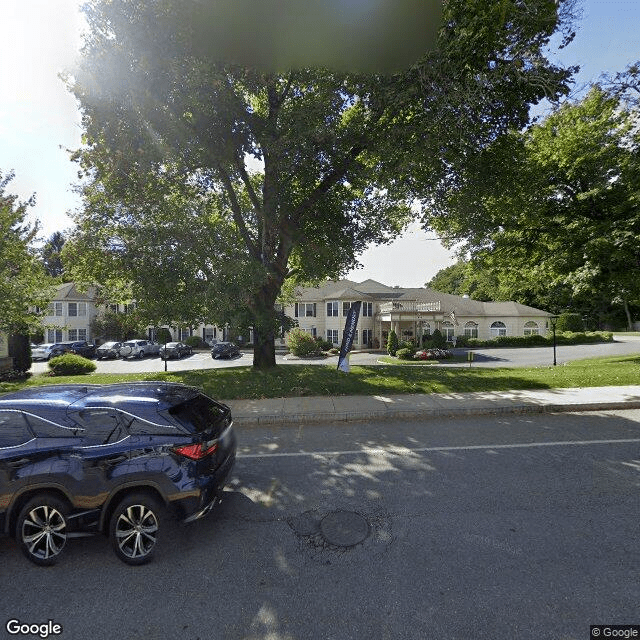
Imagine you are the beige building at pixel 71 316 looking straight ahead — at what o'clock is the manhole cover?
The manhole cover is roughly at 12 o'clock from the beige building.

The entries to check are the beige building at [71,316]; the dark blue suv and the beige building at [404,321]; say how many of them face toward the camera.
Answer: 2

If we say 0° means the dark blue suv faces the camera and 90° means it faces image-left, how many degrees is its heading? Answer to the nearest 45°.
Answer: approximately 135°

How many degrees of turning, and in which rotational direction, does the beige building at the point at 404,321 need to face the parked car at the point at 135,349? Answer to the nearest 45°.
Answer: approximately 45° to its right

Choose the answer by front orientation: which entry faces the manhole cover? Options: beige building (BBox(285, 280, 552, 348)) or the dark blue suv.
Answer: the beige building

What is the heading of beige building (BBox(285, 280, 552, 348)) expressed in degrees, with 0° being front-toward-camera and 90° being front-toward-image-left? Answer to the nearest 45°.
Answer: approximately 0°

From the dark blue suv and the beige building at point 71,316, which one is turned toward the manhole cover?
the beige building

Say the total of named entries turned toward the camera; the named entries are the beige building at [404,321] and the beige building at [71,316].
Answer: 2
